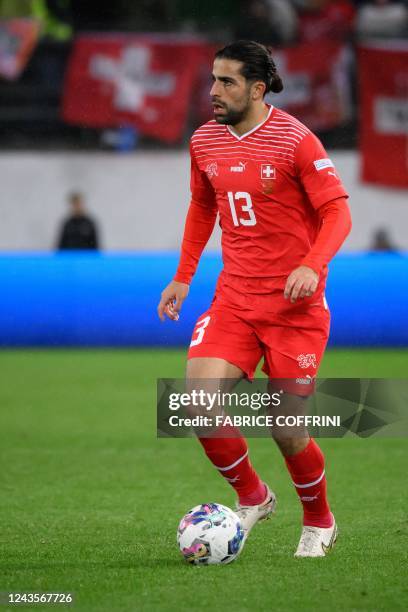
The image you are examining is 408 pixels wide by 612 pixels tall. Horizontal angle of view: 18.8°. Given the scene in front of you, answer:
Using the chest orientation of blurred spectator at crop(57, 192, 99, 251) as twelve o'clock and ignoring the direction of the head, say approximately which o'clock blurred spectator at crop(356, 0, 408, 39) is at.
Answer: blurred spectator at crop(356, 0, 408, 39) is roughly at 8 o'clock from blurred spectator at crop(57, 192, 99, 251).

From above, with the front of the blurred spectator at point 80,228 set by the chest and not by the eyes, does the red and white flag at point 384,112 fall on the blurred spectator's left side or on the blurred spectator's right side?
on the blurred spectator's left side

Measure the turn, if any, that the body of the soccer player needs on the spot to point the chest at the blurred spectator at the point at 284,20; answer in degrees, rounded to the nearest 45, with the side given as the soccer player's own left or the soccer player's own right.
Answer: approximately 135° to the soccer player's own right

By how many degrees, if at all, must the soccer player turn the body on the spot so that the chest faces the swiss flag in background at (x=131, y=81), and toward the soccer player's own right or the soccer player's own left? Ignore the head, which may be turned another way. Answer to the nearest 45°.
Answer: approximately 135° to the soccer player's own right

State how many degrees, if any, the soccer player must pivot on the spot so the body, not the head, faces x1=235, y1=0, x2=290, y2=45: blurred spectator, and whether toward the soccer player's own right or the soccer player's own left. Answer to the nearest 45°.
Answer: approximately 135° to the soccer player's own right

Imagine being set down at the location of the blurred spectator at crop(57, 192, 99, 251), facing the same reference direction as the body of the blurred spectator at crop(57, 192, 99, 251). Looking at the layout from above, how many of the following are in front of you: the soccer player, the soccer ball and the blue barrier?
3

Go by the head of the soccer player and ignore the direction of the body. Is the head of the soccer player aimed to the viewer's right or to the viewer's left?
to the viewer's left

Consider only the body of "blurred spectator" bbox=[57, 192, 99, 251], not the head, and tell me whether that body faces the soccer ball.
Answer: yes
